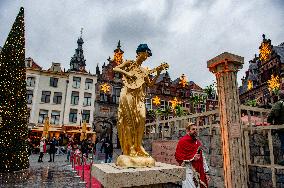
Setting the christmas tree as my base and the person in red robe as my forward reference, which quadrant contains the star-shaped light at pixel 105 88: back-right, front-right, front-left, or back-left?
back-left

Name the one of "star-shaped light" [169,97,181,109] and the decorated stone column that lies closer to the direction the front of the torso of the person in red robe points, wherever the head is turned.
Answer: the decorated stone column

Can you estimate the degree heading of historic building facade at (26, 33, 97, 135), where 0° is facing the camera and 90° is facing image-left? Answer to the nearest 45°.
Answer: approximately 0°

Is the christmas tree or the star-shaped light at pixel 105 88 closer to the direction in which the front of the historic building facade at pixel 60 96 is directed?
the christmas tree

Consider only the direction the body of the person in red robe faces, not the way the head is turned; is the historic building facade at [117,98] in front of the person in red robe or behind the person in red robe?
behind

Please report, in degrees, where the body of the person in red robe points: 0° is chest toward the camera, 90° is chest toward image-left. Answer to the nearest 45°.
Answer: approximately 315°

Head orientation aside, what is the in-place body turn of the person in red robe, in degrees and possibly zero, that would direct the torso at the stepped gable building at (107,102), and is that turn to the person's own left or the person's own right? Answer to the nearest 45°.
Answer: approximately 180°

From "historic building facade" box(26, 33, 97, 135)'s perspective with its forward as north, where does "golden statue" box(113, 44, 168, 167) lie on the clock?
The golden statue is roughly at 12 o'clock from the historic building facade.

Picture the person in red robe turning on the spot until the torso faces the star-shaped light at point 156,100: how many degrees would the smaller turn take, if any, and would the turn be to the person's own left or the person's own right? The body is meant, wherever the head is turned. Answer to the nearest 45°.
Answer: approximately 135° to the person's own left

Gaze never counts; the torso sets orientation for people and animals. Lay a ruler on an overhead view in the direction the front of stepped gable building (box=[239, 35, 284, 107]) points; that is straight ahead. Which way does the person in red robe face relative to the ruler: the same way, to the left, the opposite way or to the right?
to the left

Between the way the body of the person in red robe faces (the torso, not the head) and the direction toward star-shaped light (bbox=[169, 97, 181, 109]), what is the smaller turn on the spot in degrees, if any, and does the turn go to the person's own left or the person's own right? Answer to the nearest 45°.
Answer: approximately 135° to the person's own left

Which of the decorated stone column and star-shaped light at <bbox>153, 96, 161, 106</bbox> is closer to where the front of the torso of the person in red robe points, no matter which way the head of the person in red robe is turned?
the decorated stone column

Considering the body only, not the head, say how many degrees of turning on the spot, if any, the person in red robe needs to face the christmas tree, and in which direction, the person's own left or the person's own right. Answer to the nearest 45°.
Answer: approximately 180°
